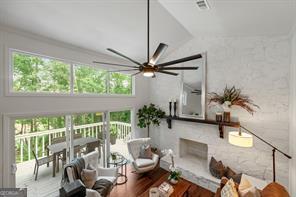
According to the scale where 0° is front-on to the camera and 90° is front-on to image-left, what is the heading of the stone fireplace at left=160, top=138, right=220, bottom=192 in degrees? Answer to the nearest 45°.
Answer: approximately 45°

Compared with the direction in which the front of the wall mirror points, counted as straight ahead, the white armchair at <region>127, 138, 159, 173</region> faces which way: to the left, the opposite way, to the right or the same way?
to the left

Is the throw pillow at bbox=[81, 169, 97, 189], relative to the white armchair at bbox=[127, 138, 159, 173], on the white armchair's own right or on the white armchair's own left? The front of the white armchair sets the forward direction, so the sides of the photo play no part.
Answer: on the white armchair's own right

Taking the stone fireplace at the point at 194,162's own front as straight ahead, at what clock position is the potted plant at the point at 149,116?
The potted plant is roughly at 2 o'clock from the stone fireplace.

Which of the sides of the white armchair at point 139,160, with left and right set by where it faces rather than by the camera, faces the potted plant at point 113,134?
back

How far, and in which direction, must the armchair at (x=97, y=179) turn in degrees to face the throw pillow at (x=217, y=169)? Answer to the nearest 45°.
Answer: approximately 45° to its left

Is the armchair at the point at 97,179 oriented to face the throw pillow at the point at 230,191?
yes

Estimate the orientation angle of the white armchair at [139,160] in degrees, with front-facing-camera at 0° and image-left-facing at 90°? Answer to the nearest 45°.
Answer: approximately 315°
